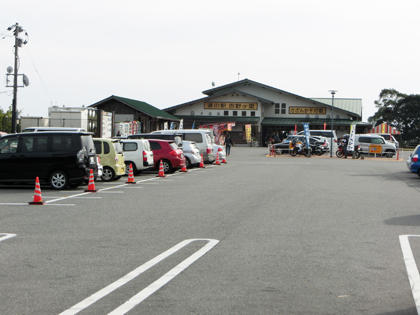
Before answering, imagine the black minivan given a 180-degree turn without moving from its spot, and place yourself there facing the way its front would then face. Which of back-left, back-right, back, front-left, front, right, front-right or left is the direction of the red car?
front-left

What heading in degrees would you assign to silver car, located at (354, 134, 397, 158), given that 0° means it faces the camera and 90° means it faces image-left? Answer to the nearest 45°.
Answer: approximately 315°

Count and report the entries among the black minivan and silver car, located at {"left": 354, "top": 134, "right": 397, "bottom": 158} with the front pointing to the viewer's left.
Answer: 1

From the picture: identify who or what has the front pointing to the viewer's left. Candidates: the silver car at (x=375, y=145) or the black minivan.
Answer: the black minivan

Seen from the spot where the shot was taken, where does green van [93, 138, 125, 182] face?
facing away from the viewer and to the left of the viewer

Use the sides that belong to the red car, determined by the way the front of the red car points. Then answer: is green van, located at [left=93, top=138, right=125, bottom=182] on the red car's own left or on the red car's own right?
on the red car's own left

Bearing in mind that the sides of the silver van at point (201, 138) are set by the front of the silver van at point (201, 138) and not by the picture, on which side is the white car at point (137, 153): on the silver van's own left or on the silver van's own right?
on the silver van's own left

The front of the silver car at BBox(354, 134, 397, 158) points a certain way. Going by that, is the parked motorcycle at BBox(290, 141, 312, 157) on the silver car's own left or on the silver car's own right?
on the silver car's own right
